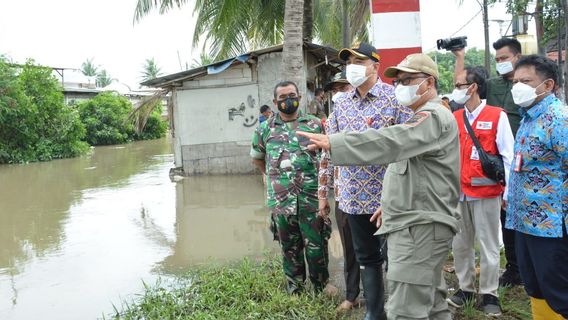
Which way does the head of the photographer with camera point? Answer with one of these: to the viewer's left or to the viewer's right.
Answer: to the viewer's left

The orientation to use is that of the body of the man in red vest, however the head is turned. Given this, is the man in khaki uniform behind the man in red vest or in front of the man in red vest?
in front

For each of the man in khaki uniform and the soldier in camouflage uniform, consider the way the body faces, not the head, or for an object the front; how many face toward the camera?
1

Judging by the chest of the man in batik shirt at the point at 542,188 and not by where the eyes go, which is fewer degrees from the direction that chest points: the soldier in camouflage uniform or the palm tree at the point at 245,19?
the soldier in camouflage uniform

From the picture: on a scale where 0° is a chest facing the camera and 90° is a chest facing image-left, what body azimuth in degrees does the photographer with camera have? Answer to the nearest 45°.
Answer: approximately 45°

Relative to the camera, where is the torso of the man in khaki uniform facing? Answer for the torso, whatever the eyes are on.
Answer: to the viewer's left

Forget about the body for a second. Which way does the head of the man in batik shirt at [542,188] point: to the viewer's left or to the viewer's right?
to the viewer's left

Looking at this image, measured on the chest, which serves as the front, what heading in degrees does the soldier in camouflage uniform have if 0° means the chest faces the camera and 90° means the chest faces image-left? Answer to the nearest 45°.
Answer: approximately 0°

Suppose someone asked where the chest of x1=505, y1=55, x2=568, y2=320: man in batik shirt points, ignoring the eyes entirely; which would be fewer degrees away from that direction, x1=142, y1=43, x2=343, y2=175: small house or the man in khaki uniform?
the man in khaki uniform

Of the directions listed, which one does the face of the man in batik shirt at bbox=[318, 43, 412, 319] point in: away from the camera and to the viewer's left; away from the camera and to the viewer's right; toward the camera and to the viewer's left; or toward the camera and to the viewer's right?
toward the camera and to the viewer's left

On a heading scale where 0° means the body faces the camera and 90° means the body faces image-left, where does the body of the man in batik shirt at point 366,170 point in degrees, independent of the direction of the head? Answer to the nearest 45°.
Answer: approximately 45°

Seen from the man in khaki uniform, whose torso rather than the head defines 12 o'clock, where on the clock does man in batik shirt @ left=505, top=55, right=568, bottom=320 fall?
The man in batik shirt is roughly at 5 o'clock from the man in khaki uniform.

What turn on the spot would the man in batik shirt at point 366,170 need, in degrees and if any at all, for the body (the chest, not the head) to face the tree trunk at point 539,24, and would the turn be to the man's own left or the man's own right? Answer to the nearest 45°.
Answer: approximately 180°

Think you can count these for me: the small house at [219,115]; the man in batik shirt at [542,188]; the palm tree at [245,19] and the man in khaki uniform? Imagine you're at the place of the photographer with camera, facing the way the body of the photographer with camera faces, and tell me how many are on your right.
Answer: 2
